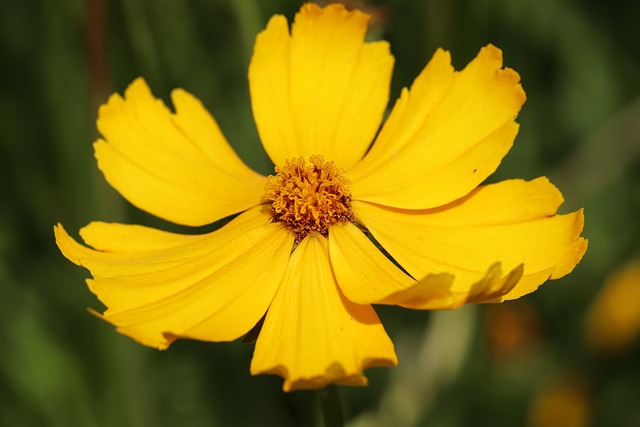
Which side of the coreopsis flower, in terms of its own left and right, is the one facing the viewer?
front

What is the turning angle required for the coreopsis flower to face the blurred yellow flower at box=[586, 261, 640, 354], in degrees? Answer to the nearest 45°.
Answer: approximately 135° to its left

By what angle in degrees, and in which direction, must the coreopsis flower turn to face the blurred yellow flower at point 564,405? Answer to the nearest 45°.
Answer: approximately 135° to its left
